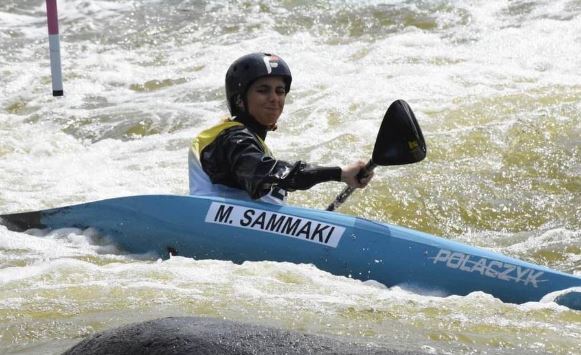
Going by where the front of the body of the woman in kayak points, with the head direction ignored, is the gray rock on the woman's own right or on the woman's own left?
on the woman's own right

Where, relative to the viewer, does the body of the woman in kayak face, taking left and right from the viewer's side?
facing to the right of the viewer
